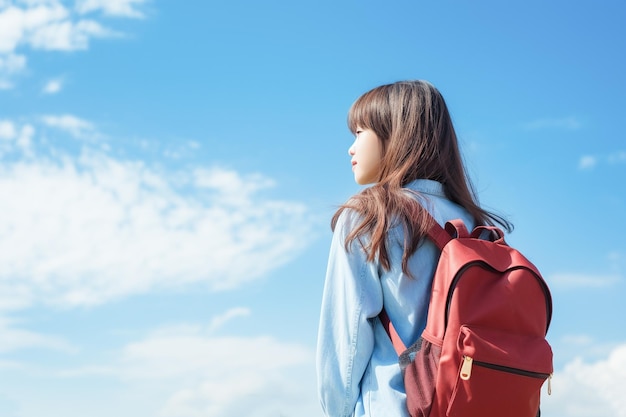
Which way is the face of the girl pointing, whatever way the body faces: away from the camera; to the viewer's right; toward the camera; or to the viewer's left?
to the viewer's left

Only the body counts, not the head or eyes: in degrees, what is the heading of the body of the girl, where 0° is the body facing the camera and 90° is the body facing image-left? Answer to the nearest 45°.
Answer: approximately 135°
